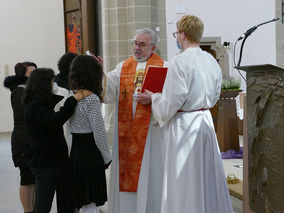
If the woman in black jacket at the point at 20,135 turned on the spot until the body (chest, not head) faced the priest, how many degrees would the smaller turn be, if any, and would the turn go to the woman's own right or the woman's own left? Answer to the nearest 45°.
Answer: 0° — they already face them

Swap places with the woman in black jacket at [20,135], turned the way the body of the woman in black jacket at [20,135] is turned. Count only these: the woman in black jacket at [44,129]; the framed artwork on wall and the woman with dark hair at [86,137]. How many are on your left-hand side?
1

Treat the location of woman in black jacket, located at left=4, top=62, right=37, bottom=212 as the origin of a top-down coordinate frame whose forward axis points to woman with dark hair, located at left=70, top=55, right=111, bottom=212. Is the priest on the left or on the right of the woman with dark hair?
left

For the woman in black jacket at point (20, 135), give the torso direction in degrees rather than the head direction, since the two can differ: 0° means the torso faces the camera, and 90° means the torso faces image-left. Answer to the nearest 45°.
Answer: approximately 270°

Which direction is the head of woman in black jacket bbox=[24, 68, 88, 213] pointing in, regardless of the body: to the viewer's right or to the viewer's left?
to the viewer's right

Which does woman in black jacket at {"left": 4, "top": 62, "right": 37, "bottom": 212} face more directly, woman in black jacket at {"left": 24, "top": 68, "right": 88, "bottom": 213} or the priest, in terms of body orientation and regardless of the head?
the priest

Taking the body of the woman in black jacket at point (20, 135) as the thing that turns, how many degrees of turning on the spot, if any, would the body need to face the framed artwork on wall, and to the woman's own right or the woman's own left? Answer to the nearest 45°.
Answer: approximately 90° to the woman's own left

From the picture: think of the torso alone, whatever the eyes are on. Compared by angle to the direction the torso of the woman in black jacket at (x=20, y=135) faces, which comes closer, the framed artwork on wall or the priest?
the priest
